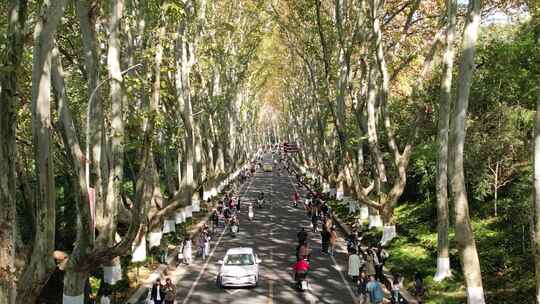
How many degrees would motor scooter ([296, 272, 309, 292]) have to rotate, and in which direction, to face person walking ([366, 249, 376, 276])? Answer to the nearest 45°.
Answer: approximately 90° to its right

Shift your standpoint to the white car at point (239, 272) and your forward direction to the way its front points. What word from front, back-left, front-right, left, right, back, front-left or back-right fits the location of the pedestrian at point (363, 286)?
front-left

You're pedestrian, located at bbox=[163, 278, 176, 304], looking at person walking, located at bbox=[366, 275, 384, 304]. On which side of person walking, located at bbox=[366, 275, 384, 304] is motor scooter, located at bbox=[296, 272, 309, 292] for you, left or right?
left

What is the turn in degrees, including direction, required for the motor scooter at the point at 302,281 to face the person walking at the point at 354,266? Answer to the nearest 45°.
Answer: approximately 45° to its right

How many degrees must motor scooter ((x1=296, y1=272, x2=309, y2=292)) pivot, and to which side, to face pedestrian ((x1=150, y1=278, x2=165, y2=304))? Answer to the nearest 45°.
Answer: approximately 135° to its left

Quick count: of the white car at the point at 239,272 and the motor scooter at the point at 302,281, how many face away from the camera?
1

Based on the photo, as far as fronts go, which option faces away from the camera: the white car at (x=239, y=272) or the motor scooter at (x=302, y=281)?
the motor scooter

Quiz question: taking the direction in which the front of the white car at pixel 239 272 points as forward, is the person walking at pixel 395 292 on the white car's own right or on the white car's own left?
on the white car's own left

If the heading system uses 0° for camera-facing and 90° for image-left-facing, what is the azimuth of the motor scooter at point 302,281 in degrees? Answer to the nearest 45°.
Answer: approximately 180°

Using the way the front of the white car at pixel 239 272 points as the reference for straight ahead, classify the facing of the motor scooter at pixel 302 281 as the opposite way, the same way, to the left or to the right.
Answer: the opposite way

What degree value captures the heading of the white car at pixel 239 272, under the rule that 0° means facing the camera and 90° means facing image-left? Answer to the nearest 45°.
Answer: approximately 0°

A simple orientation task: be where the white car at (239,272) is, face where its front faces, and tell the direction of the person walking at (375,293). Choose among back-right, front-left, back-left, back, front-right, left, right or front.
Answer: front-left

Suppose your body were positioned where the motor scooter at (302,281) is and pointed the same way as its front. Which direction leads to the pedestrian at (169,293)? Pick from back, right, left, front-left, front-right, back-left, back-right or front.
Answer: back-left

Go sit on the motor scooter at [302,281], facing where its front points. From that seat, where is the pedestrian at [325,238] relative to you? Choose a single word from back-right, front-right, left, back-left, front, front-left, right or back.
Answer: front

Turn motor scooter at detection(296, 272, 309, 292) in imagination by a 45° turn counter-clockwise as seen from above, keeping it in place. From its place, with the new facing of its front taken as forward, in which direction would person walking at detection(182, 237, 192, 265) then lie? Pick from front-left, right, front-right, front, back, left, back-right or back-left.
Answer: front

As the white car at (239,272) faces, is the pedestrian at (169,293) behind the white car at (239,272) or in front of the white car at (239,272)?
in front

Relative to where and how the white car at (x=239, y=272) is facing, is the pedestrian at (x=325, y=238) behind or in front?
behind
